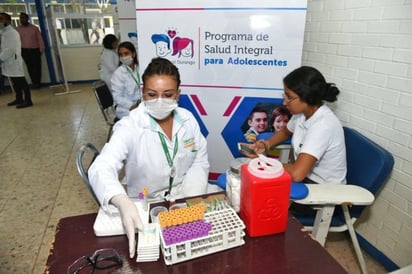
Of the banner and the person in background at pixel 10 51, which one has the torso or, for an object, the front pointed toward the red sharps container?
the banner

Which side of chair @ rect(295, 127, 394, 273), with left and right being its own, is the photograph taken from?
left

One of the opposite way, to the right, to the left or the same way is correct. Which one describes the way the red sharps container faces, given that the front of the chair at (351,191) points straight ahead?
to the left

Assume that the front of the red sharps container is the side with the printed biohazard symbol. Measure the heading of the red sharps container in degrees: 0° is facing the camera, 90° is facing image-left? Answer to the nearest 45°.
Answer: approximately 0°

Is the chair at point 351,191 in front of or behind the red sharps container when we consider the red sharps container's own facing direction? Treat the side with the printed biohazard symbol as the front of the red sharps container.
behind

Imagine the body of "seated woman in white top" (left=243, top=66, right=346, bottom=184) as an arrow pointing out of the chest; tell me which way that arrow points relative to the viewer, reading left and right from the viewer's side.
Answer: facing to the left of the viewer

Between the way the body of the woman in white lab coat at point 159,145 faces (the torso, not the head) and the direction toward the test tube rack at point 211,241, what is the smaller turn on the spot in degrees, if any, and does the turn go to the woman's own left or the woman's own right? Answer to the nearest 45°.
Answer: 0° — they already face it

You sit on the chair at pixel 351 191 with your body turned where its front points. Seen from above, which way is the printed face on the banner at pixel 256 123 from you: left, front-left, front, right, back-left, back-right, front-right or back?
front-right

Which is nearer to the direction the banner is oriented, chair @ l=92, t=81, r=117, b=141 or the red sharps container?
the red sharps container

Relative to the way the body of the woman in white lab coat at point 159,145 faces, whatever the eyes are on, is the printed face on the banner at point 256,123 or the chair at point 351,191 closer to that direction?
the chair

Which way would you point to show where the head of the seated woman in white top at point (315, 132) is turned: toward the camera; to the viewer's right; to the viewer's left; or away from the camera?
to the viewer's left

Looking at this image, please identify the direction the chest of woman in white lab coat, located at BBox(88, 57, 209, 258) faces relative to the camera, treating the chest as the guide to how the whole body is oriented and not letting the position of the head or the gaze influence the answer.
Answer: toward the camera

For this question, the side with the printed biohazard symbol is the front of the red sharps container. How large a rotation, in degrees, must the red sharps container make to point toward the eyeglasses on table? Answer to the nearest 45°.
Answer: approximately 45° to its right
